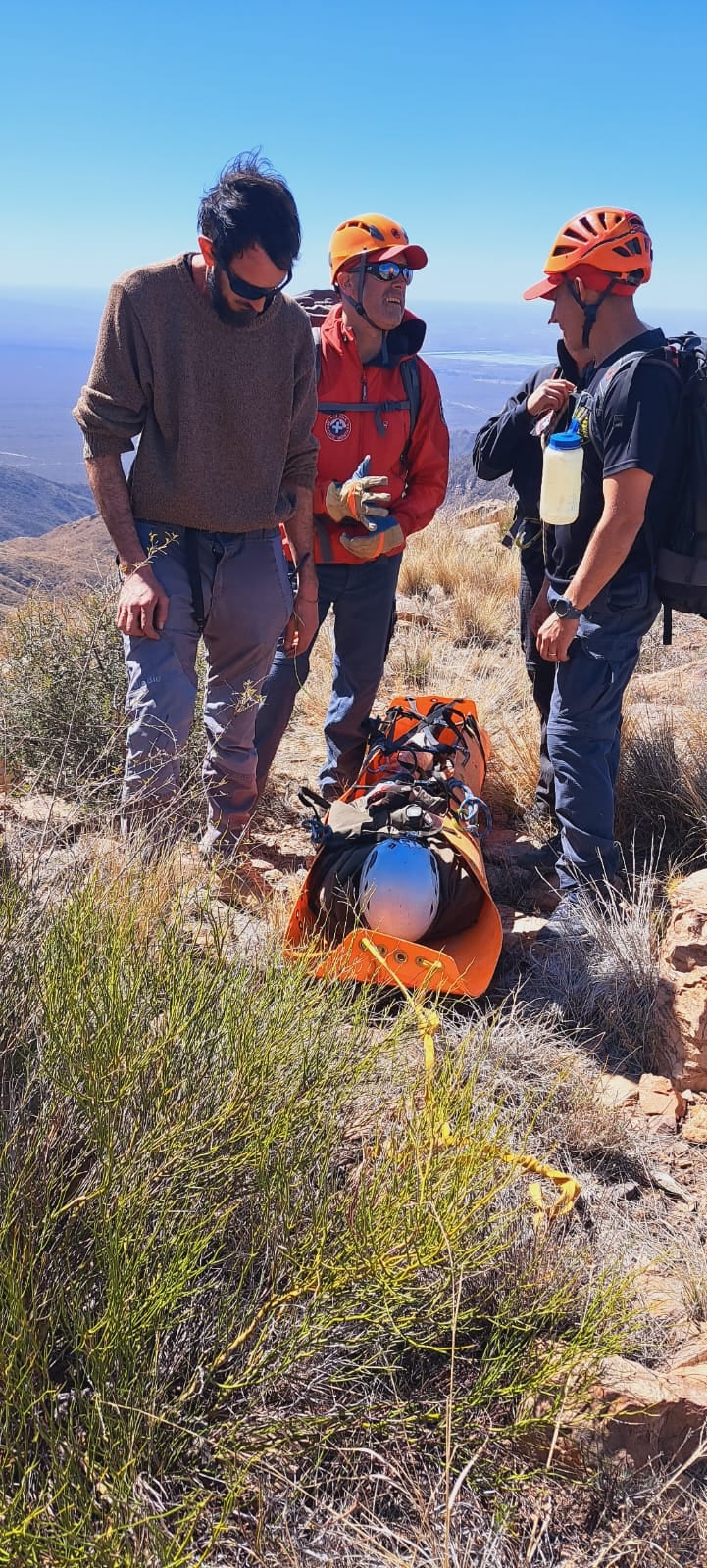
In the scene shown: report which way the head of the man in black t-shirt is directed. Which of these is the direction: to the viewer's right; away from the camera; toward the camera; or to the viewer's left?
to the viewer's left

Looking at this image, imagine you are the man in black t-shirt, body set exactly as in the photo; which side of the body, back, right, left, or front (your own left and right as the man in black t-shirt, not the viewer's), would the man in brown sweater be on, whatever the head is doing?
front

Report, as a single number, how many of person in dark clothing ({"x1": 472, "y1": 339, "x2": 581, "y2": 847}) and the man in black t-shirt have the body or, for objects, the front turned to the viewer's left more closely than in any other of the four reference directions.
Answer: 1

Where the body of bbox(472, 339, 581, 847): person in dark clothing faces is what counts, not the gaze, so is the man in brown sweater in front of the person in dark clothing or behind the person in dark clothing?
in front

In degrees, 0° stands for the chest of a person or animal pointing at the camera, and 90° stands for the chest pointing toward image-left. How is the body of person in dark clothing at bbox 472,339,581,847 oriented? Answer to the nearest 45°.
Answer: approximately 0°

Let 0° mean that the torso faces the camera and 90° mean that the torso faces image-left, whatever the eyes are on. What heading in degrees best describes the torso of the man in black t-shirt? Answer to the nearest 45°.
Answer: approximately 90°
